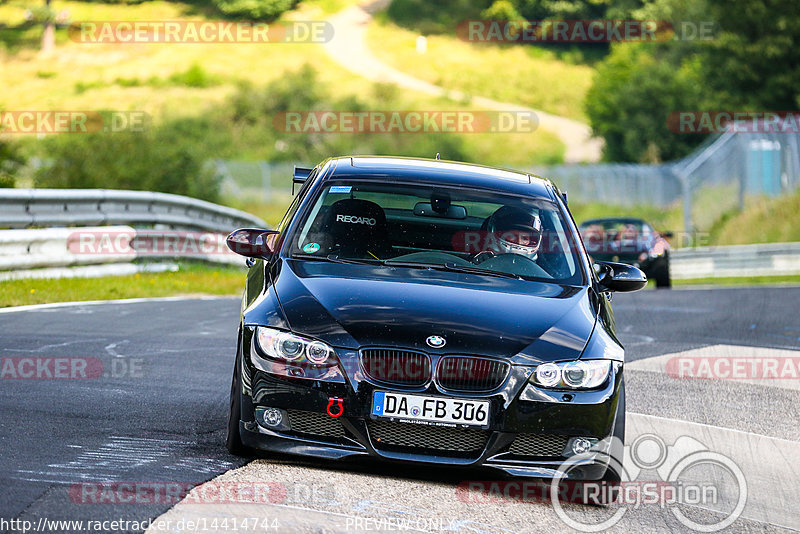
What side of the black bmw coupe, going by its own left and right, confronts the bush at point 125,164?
back

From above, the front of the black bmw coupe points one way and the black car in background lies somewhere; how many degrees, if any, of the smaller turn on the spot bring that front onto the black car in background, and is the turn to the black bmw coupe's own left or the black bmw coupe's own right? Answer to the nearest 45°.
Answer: approximately 180°

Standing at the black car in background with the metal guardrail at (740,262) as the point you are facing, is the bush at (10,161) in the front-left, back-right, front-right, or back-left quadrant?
back-left

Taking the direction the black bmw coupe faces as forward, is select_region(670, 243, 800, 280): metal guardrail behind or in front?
behind

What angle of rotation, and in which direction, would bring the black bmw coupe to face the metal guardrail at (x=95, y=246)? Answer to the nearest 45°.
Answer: approximately 135° to its right

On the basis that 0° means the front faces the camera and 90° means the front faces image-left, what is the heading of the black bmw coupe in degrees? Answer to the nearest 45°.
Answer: approximately 0°

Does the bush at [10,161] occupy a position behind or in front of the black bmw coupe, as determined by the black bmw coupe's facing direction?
behind

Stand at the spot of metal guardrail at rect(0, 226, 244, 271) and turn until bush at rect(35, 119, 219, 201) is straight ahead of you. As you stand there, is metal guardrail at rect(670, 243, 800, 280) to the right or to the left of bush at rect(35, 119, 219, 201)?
right
